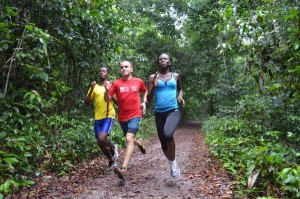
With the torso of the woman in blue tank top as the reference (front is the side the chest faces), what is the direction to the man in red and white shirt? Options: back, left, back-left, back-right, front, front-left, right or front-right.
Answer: right

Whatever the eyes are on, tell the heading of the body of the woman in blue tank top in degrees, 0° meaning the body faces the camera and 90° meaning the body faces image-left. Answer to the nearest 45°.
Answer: approximately 0°
